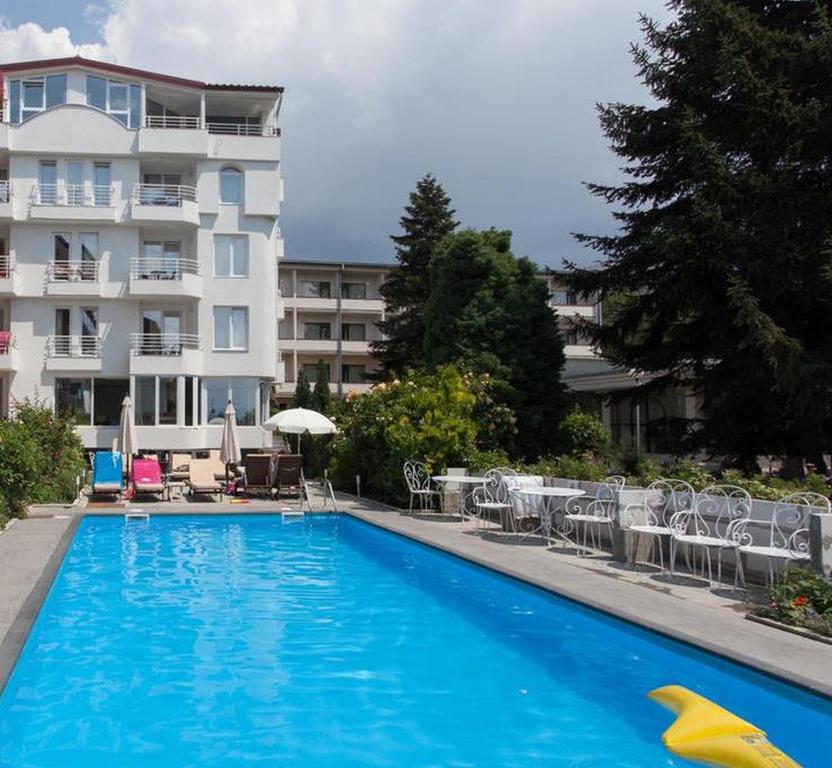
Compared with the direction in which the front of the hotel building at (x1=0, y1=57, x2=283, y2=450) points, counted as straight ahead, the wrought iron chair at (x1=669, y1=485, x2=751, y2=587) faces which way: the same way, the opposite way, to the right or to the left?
to the right

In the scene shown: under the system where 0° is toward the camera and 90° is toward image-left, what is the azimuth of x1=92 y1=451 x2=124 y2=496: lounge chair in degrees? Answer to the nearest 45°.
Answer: approximately 0°

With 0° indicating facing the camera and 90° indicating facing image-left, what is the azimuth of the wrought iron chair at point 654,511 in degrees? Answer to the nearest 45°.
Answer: approximately 45°

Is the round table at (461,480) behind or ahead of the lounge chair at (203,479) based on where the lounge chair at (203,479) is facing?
ahead

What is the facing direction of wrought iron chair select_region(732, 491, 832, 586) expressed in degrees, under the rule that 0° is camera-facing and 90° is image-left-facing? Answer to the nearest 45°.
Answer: approximately 45°

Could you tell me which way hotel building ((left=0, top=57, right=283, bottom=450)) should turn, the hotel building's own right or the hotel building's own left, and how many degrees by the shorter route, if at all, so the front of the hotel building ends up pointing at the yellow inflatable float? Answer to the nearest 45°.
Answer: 0° — it already faces it

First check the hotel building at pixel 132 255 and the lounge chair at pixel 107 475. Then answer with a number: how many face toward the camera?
2

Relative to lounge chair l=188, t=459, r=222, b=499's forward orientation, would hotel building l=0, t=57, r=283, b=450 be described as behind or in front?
behind

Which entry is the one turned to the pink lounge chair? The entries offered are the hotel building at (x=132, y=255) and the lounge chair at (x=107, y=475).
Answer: the hotel building

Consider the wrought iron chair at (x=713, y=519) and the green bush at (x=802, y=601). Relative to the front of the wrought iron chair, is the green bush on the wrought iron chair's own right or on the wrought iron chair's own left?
on the wrought iron chair's own left

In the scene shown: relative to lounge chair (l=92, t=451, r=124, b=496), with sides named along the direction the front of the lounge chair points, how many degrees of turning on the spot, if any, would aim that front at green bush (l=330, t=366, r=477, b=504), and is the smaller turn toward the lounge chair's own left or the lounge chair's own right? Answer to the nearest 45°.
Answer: approximately 45° to the lounge chair's own left
